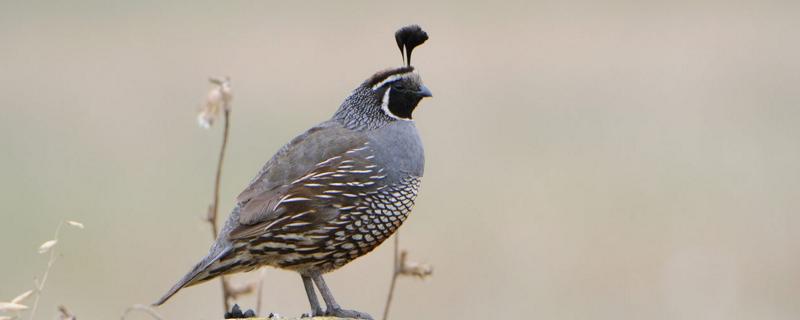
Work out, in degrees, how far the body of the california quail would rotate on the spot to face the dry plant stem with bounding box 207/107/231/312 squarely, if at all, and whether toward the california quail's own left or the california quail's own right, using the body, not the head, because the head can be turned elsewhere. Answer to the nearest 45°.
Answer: approximately 135° to the california quail's own right

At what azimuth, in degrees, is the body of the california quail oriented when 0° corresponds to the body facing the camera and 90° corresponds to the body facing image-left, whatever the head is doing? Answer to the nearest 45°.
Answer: approximately 270°
